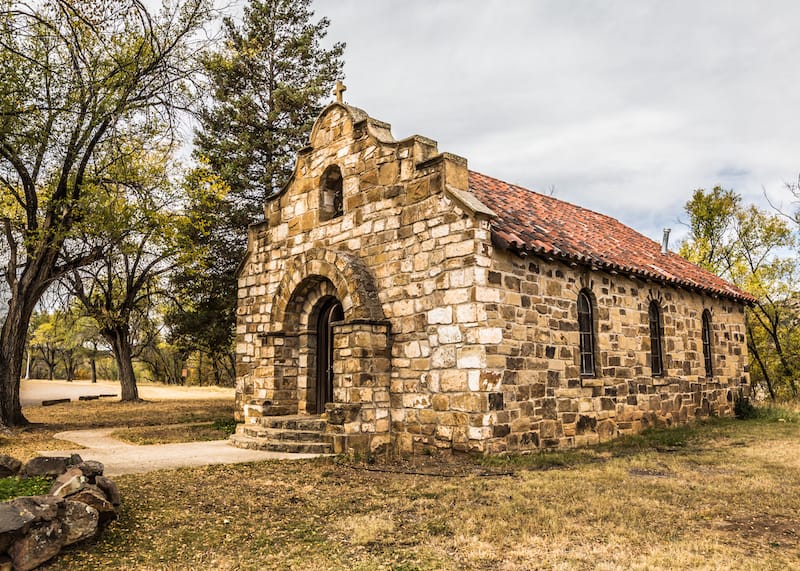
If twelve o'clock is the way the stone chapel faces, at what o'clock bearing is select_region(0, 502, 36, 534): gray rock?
The gray rock is roughly at 11 o'clock from the stone chapel.

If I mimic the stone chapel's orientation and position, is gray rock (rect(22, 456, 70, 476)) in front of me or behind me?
in front

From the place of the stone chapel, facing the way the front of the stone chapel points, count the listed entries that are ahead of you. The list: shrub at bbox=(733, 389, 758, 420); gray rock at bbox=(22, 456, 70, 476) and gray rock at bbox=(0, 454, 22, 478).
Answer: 2

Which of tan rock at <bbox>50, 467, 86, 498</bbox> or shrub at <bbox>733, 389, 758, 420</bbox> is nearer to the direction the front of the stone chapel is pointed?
the tan rock

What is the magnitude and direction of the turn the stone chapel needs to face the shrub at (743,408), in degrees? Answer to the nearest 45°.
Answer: approximately 180°

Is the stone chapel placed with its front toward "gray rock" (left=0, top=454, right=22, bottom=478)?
yes

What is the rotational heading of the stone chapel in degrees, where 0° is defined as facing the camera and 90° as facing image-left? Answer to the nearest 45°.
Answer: approximately 45°
